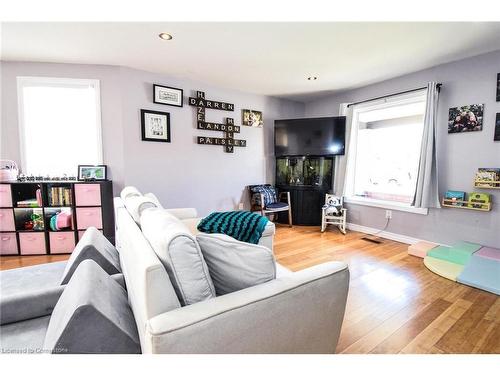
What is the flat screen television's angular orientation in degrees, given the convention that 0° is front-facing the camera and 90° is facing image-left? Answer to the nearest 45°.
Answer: approximately 0°

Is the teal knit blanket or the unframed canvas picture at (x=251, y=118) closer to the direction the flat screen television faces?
the teal knit blanket

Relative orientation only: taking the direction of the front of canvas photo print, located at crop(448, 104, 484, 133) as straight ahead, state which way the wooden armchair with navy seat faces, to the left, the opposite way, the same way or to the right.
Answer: to the left

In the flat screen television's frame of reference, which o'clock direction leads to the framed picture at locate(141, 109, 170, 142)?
The framed picture is roughly at 2 o'clock from the flat screen television.

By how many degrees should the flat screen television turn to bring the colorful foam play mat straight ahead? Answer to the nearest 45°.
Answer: approximately 45° to its left

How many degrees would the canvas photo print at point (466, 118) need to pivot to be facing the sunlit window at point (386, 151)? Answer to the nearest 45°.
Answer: approximately 135° to its right

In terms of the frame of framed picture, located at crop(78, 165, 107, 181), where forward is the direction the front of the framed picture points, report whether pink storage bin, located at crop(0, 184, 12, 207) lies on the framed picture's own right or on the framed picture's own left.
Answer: on the framed picture's own right

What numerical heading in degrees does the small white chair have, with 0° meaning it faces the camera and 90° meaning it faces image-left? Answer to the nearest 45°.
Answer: approximately 0°

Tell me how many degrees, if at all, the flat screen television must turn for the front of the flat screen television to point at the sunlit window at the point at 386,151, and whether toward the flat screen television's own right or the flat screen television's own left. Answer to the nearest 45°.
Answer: approximately 90° to the flat screen television's own left

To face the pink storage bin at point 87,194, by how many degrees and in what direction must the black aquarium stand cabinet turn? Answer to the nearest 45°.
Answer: approximately 45° to its right
